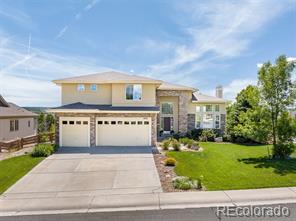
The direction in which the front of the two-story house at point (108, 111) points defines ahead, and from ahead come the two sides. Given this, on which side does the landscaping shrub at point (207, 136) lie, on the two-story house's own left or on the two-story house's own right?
on the two-story house's own left

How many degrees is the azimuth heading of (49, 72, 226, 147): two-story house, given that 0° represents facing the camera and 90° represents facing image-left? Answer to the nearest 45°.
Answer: approximately 0°

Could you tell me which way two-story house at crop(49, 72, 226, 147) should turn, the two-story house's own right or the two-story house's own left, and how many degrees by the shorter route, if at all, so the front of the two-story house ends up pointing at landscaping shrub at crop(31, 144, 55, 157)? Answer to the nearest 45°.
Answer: approximately 45° to the two-story house's own right

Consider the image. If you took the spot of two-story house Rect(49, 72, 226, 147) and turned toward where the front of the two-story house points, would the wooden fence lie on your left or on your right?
on your right

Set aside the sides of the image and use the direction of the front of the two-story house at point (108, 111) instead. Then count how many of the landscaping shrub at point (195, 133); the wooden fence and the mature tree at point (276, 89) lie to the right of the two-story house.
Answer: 1

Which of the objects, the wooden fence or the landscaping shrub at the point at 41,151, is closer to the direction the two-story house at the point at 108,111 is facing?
the landscaping shrub

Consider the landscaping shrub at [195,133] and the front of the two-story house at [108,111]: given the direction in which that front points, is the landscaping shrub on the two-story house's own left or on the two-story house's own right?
on the two-story house's own left

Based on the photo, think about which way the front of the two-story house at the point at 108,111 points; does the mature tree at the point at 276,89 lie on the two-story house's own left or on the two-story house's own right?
on the two-story house's own left

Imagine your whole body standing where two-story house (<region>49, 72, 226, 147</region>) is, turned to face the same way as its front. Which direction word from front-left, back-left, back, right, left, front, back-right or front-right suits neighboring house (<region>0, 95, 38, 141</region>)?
back-right

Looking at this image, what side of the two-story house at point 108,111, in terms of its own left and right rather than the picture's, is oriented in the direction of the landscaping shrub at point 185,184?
front
